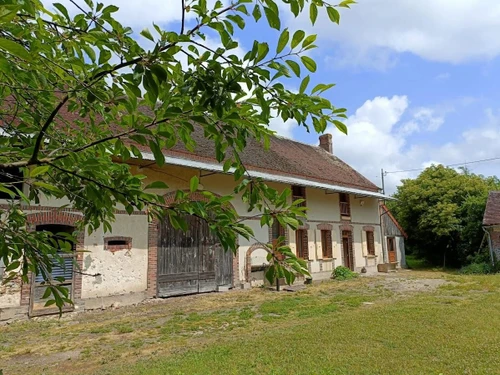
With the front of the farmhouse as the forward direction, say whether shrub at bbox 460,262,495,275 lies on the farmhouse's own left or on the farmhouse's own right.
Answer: on the farmhouse's own left

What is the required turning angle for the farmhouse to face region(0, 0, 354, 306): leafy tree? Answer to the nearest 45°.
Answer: approximately 45° to its right

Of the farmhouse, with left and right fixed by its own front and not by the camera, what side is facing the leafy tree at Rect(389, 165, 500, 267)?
left

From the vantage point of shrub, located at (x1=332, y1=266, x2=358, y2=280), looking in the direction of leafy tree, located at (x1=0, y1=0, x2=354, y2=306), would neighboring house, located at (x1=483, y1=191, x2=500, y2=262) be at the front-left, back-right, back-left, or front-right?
back-left

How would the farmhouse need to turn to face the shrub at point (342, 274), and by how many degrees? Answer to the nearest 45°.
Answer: approximately 90° to its left

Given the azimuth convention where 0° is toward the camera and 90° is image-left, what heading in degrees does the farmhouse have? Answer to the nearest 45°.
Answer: approximately 315°

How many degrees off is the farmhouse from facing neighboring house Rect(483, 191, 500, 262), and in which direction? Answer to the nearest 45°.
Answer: approximately 45° to its left

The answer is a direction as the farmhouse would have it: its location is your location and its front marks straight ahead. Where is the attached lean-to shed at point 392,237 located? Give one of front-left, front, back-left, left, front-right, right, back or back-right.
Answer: left
